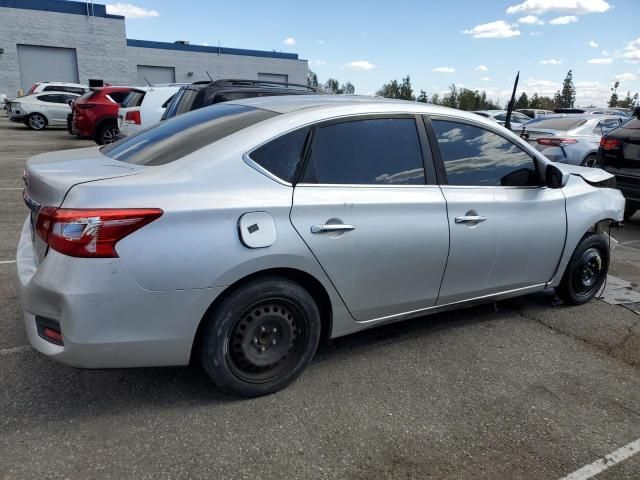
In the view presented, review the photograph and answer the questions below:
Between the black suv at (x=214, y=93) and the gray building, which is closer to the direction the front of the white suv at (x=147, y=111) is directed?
the gray building

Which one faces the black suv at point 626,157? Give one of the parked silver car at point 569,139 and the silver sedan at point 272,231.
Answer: the silver sedan

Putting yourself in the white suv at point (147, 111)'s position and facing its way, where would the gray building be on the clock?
The gray building is roughly at 10 o'clock from the white suv.

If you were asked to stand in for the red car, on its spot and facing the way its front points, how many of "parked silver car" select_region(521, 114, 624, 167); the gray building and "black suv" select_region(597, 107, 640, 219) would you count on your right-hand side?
2

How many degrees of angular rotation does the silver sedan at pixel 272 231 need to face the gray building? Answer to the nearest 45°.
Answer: approximately 90° to its left

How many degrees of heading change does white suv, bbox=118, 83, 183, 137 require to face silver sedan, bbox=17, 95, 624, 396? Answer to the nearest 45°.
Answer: approximately 135° to its right

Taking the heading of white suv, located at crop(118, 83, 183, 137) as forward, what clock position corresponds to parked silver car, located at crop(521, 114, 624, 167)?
The parked silver car is roughly at 2 o'clock from the white suv.

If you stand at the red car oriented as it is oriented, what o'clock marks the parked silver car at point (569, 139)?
The parked silver car is roughly at 3 o'clock from the red car.

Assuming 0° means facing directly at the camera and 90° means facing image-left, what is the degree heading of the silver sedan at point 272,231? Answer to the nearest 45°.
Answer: approximately 225°

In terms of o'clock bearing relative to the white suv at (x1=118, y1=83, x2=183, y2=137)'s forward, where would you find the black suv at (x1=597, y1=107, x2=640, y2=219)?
The black suv is roughly at 3 o'clock from the white suv.

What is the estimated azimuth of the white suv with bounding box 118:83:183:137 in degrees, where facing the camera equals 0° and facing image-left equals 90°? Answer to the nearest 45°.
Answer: approximately 225°

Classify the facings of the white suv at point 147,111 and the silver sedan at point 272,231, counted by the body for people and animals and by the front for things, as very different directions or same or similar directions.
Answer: same or similar directions

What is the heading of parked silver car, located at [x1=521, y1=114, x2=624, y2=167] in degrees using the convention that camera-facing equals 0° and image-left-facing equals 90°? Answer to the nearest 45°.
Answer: approximately 225°

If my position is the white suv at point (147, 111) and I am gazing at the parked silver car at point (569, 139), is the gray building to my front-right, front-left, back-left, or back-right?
back-left

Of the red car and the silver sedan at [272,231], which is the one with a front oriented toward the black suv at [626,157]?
the silver sedan

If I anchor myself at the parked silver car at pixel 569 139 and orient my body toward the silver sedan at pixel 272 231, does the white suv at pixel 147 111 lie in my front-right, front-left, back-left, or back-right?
front-right
